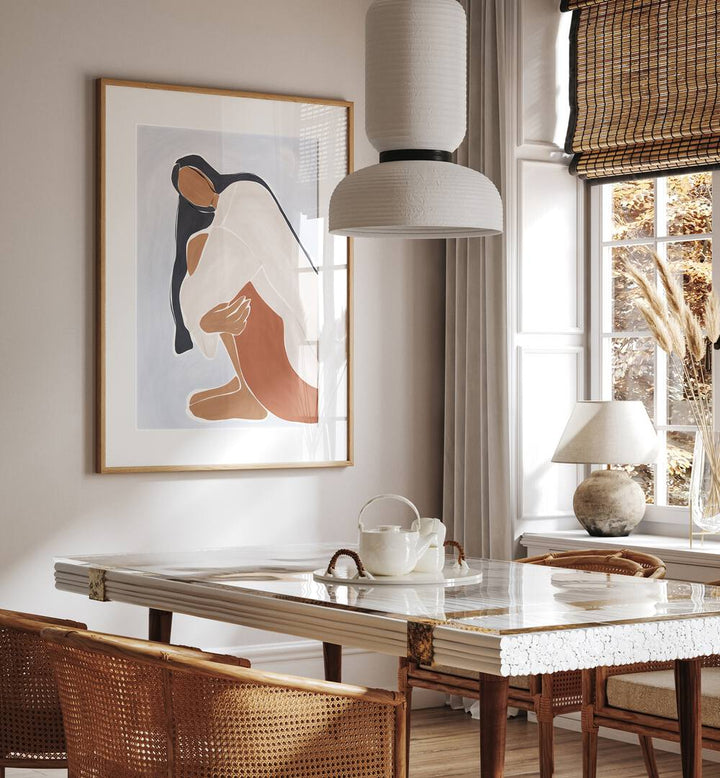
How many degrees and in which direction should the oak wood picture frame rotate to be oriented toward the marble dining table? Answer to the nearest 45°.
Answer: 0° — it already faces it

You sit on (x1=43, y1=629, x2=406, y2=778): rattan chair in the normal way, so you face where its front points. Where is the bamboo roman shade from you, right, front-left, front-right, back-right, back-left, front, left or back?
front

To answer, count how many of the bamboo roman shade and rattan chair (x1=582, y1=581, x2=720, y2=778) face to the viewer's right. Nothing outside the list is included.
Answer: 0

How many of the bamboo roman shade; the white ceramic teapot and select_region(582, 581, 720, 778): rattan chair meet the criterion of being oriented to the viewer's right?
1

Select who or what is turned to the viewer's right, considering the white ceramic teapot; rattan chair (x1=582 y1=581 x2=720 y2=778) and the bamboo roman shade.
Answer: the white ceramic teapot

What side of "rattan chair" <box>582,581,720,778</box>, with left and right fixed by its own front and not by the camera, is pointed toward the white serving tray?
front

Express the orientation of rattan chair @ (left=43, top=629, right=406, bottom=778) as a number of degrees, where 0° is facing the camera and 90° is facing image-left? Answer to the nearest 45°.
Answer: approximately 225°

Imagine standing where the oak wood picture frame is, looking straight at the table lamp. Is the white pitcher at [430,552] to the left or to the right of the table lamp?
right

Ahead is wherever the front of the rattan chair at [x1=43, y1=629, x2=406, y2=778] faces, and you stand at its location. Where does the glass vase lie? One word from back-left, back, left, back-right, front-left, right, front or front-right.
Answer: front

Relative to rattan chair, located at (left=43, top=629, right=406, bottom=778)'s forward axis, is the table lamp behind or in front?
in front

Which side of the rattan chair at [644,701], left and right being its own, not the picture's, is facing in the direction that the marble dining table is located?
front

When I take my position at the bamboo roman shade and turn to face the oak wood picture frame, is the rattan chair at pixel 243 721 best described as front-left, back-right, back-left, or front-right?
front-left

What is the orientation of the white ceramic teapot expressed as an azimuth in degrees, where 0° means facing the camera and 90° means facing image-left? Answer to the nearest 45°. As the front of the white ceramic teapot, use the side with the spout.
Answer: approximately 270°

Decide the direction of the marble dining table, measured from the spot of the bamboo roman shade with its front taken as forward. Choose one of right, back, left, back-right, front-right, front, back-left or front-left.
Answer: front-left

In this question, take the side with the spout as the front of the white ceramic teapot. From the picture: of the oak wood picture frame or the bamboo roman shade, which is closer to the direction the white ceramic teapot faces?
the bamboo roman shade

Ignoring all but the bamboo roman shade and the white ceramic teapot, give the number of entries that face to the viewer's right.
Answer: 1

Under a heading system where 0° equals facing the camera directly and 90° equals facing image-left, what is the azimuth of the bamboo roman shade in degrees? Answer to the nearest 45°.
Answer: approximately 45°
